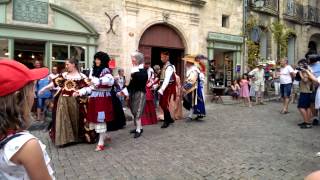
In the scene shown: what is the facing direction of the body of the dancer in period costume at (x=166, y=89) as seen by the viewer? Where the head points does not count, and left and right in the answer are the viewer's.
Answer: facing to the left of the viewer

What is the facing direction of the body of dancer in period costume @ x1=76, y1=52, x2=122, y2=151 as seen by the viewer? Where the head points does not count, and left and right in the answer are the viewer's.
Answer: facing the viewer and to the left of the viewer

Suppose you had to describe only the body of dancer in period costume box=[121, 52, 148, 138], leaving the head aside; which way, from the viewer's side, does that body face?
to the viewer's left

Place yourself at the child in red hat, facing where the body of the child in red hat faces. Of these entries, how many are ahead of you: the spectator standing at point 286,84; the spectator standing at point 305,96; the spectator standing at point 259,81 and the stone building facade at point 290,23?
4

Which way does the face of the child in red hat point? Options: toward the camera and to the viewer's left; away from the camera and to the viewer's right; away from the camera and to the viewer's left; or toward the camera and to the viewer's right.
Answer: away from the camera and to the viewer's right

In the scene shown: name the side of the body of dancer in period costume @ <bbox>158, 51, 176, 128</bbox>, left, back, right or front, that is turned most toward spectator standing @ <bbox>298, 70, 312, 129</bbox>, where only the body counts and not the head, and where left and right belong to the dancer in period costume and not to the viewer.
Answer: back
